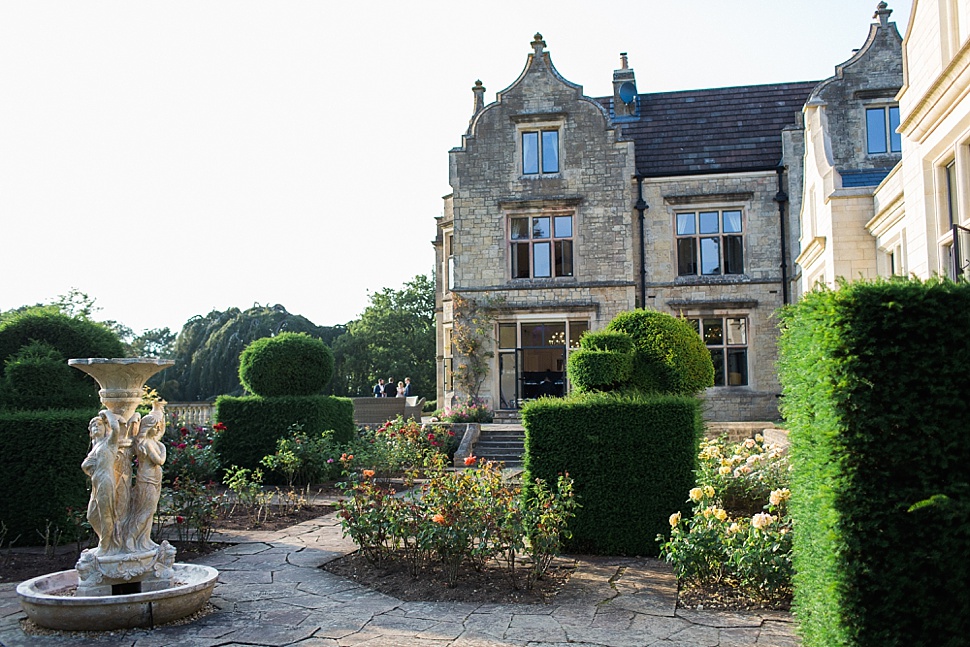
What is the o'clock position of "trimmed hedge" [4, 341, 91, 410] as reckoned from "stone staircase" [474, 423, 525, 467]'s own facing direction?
The trimmed hedge is roughly at 1 o'clock from the stone staircase.

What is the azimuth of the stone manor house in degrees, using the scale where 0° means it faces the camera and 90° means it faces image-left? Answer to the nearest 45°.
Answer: approximately 0°

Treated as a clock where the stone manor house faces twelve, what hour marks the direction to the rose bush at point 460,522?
The rose bush is roughly at 12 o'clock from the stone manor house.

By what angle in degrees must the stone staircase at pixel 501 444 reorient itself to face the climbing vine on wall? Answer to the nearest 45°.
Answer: approximately 180°

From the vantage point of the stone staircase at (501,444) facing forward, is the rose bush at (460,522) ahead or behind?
ahead

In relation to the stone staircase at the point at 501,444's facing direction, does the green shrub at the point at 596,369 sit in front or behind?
in front

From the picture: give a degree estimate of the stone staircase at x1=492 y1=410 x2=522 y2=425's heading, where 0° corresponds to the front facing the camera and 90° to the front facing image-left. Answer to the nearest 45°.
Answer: approximately 0°

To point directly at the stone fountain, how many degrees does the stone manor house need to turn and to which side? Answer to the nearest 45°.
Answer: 0° — it already faces it

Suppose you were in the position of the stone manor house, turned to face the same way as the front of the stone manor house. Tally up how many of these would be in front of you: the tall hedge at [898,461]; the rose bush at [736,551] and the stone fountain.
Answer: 3

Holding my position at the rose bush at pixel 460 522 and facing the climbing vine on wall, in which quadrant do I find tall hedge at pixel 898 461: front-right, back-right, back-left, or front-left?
back-right
